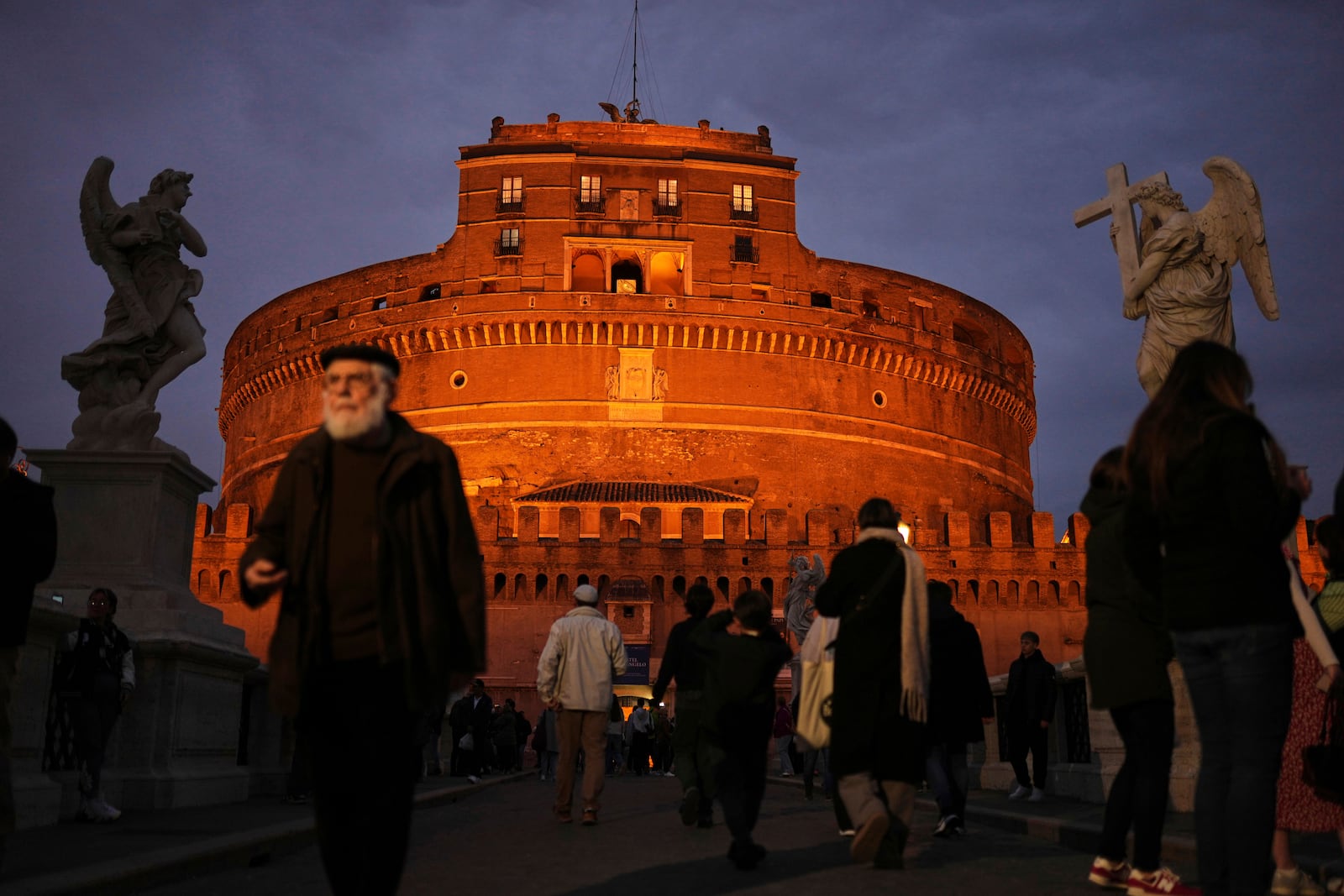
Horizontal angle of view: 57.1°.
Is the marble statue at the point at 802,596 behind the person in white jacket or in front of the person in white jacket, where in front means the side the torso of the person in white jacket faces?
in front

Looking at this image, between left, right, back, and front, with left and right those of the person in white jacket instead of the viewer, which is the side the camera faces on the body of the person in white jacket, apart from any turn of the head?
back

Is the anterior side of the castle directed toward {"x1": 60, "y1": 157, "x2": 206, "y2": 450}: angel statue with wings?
yes

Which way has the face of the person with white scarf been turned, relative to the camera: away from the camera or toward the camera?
away from the camera

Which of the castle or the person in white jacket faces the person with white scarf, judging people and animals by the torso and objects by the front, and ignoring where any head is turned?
the castle

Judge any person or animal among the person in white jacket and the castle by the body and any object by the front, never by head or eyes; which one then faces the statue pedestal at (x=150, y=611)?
the castle

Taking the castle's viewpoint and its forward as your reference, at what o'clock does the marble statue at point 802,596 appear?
The marble statue is roughly at 12 o'clock from the castle.

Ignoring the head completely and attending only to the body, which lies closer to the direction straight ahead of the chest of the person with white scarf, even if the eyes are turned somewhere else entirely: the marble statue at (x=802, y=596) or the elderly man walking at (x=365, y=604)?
the marble statue

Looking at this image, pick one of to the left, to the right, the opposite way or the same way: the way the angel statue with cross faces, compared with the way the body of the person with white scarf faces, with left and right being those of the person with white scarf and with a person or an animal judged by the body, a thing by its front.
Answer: to the left

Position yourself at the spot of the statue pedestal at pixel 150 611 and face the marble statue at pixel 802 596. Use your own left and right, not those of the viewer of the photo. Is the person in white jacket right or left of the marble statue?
right

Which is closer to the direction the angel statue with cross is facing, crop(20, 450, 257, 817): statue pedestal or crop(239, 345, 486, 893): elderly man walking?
the statue pedestal

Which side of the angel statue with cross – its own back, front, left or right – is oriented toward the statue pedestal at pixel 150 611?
front

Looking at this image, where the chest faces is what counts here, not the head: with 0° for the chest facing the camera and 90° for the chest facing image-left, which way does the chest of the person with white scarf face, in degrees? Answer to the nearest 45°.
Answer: approximately 180°

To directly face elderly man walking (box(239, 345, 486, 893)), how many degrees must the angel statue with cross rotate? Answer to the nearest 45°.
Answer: approximately 45° to its left

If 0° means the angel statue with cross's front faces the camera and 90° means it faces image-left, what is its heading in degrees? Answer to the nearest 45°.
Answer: approximately 90°

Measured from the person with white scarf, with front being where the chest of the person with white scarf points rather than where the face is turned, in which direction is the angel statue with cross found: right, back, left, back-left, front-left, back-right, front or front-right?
front-right

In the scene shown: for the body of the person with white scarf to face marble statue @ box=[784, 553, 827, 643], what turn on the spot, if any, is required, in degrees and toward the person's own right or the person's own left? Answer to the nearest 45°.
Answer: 0° — they already face it

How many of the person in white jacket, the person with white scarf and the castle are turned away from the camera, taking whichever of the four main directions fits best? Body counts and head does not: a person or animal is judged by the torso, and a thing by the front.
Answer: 2
